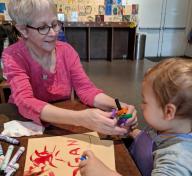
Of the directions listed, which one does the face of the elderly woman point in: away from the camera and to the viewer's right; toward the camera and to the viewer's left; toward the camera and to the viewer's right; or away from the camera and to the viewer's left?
toward the camera and to the viewer's right

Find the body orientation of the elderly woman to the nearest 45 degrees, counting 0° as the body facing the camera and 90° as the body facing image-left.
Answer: approximately 315°
